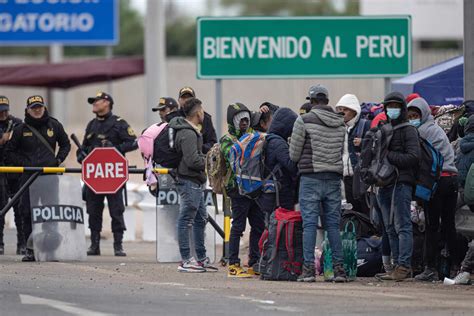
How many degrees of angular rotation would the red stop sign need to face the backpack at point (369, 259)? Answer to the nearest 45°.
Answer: approximately 45° to its left

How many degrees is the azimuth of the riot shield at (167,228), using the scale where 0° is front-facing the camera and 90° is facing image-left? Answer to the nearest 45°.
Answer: approximately 0°

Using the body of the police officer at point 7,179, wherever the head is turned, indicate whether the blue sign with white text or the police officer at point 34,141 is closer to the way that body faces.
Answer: the police officer

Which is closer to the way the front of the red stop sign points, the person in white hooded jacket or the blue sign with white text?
the person in white hooded jacket
